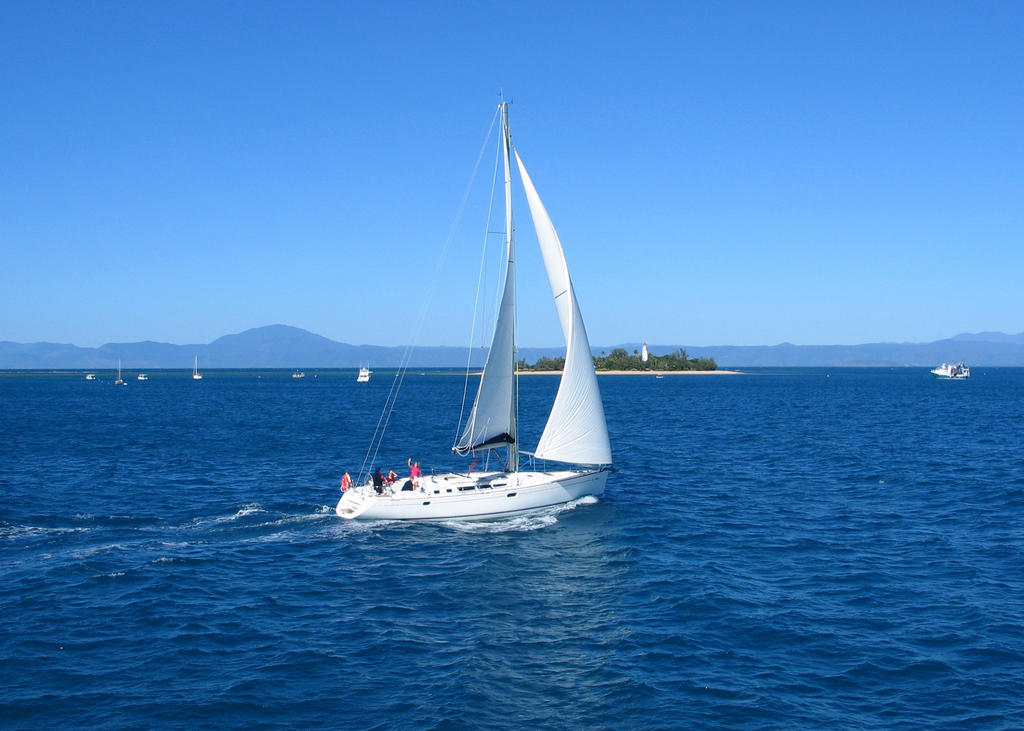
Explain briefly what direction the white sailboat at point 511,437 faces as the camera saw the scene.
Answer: facing away from the viewer and to the right of the viewer
